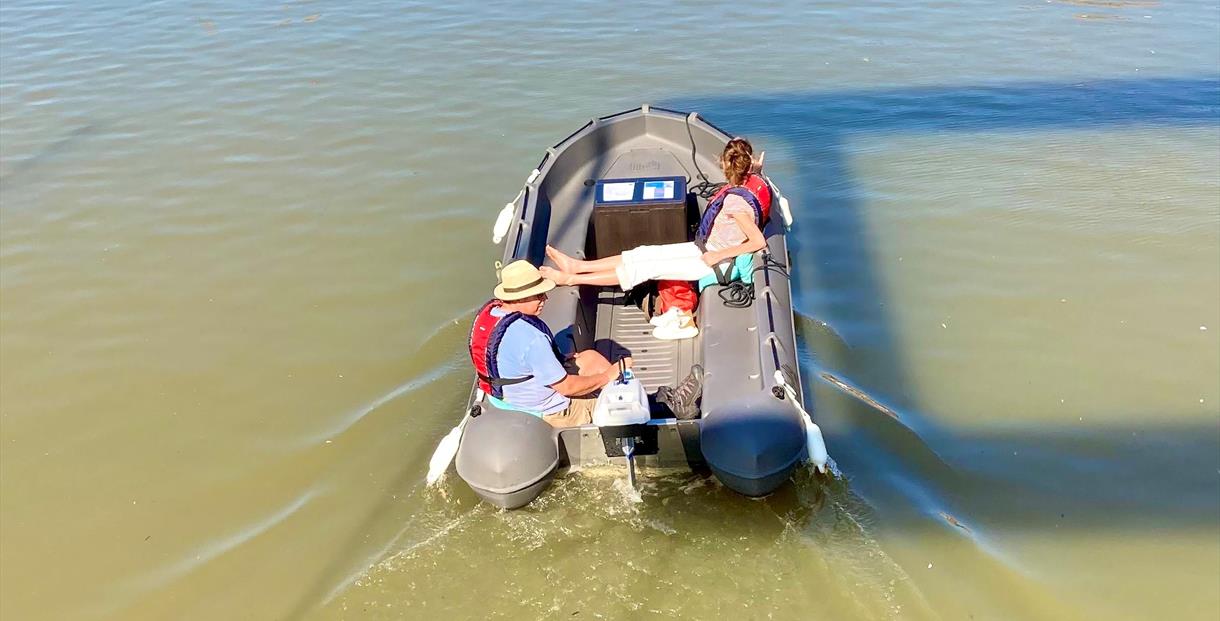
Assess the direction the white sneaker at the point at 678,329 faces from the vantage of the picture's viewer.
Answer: facing to the left of the viewer

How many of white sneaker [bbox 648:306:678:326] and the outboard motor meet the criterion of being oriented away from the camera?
1

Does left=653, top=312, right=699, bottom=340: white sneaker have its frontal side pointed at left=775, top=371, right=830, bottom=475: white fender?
no

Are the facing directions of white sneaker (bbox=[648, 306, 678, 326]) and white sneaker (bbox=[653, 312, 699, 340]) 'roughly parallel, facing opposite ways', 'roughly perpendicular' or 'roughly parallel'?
roughly parallel

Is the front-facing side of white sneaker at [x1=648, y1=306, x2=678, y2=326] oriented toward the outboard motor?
no

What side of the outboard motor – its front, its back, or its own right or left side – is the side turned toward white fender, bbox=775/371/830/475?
right

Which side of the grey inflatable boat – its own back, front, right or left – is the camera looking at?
back

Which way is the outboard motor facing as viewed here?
away from the camera

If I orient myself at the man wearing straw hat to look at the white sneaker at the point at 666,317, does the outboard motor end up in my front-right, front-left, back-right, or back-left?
front-right

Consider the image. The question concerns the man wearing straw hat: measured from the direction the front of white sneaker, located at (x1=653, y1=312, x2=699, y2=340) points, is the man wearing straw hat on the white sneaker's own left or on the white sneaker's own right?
on the white sneaker's own left

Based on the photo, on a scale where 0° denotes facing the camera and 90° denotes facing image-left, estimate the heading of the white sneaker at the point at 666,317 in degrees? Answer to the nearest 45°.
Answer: approximately 90°
